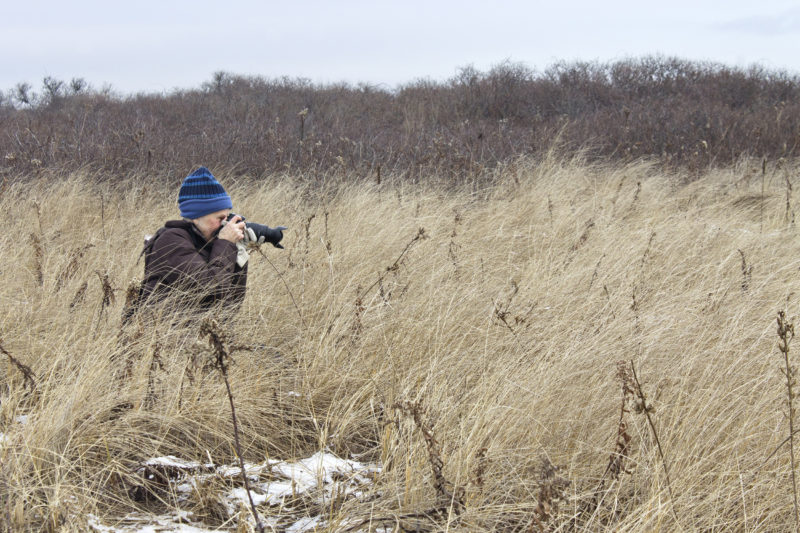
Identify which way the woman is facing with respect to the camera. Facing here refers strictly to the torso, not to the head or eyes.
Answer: to the viewer's right

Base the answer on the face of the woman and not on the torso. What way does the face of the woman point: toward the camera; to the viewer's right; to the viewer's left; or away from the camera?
to the viewer's right
